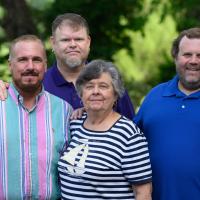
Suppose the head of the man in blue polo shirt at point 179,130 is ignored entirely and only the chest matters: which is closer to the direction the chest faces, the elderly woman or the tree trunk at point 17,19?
the elderly woman

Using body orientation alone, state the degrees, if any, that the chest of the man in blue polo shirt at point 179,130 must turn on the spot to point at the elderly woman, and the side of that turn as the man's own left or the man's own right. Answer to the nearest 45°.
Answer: approximately 45° to the man's own right

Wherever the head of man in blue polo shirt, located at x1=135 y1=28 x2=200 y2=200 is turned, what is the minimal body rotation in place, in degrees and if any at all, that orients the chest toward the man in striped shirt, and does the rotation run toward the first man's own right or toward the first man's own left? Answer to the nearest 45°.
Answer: approximately 90° to the first man's own right

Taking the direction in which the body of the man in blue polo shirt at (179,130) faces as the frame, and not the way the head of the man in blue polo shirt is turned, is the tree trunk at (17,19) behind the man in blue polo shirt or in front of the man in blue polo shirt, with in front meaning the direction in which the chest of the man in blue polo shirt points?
behind

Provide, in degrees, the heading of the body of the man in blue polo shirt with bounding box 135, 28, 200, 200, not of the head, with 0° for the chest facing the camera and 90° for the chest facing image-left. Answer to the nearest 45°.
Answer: approximately 0°

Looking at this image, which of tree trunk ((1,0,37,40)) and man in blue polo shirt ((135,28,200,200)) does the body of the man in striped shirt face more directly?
the man in blue polo shirt

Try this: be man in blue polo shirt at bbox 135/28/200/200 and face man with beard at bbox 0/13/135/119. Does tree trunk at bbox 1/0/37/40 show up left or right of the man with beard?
right
